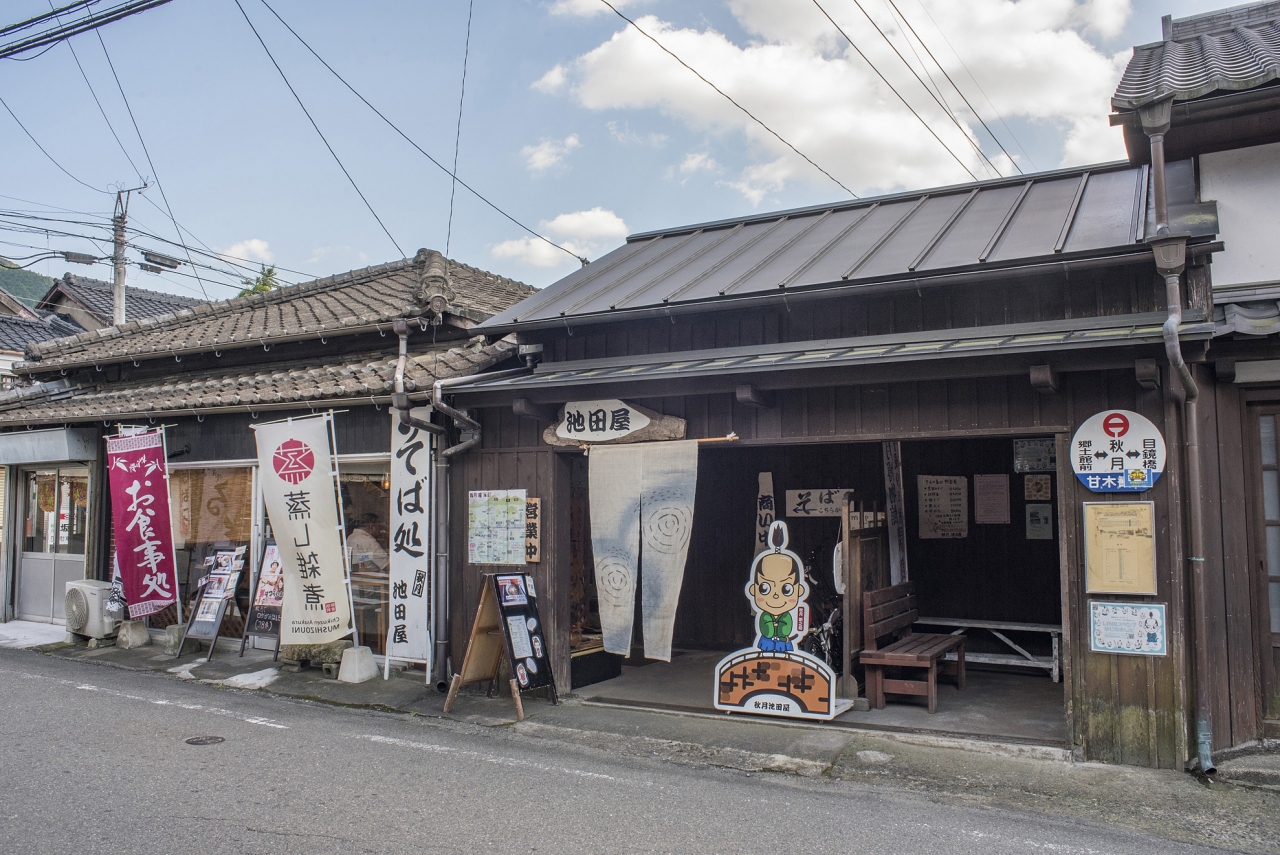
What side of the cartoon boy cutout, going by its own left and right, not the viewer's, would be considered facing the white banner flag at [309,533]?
right

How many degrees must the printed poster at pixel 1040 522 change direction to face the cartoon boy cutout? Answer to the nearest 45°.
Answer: approximately 45° to its right

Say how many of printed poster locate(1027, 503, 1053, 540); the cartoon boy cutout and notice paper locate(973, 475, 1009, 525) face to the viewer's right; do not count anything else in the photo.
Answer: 0

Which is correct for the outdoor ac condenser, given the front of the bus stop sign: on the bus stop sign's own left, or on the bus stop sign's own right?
on the bus stop sign's own right

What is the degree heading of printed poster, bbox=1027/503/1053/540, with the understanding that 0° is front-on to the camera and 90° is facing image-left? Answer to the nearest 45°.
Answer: approximately 0°

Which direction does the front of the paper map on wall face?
toward the camera

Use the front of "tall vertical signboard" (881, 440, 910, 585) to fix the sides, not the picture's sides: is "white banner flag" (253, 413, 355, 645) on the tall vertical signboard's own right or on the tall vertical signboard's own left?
on the tall vertical signboard's own right

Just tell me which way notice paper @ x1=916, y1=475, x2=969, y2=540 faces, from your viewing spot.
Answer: facing the viewer

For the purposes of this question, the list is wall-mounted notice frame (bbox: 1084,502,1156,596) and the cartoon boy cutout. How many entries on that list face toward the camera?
2

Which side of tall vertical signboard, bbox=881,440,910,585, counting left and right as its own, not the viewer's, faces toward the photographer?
front

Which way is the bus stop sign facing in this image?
toward the camera

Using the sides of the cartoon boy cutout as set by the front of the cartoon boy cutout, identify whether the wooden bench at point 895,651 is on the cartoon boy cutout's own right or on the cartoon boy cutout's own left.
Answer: on the cartoon boy cutout's own left
